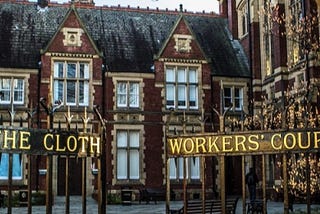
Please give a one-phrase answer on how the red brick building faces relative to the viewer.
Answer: facing the viewer
